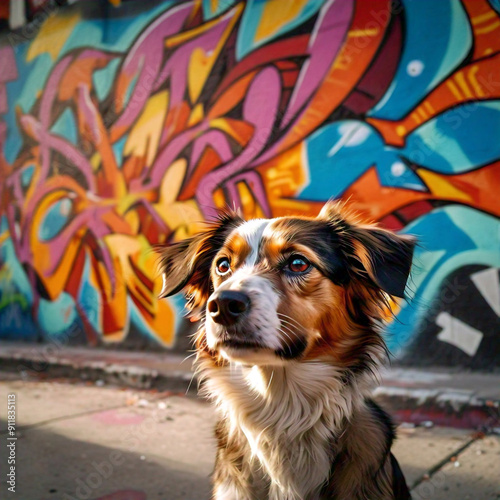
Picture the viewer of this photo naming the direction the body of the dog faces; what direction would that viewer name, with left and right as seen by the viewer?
facing the viewer and to the left of the viewer
